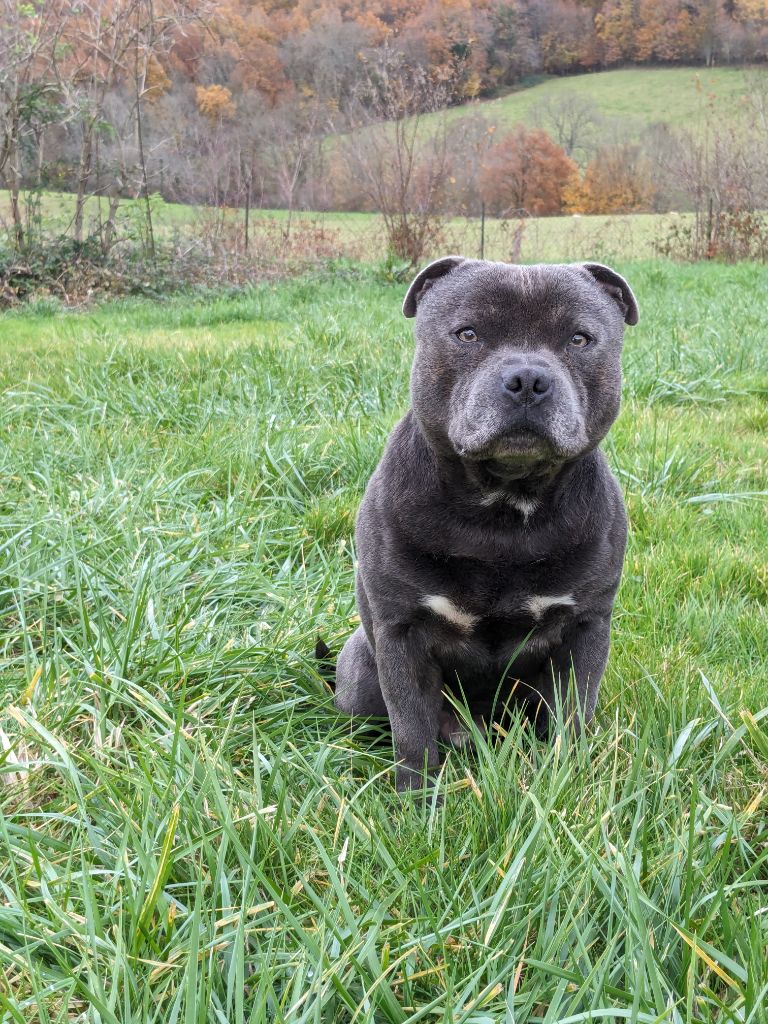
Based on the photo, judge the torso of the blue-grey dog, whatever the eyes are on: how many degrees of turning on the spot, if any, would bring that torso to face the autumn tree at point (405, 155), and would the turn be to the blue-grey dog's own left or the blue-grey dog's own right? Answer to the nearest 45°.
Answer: approximately 180°

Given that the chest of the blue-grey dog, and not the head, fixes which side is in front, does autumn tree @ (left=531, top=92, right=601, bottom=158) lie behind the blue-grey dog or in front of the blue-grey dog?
behind

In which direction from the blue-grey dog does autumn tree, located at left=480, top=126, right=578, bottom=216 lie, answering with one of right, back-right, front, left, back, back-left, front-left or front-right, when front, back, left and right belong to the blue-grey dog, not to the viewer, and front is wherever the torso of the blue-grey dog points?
back

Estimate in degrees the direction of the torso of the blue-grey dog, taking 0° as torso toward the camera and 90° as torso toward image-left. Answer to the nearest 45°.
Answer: approximately 0°

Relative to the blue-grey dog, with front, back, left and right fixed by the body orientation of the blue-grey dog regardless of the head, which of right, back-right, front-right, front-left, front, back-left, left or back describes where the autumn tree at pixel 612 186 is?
back
